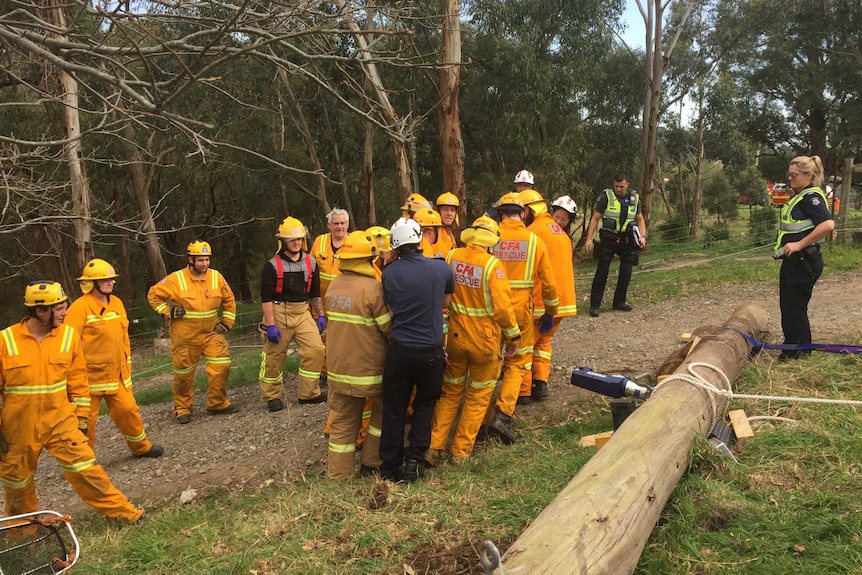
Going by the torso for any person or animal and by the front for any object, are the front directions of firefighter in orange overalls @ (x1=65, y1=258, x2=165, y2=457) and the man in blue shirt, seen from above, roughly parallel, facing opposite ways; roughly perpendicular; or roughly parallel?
roughly perpendicular

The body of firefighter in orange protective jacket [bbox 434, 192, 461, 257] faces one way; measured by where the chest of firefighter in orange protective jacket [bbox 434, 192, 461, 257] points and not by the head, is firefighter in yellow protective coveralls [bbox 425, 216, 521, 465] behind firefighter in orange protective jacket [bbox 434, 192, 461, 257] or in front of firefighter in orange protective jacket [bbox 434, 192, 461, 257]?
in front

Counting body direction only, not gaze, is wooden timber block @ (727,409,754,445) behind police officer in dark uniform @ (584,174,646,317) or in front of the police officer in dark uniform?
in front

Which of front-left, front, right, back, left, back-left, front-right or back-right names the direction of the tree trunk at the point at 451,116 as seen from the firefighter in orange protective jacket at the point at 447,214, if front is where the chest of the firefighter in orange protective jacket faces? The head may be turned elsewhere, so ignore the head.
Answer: back

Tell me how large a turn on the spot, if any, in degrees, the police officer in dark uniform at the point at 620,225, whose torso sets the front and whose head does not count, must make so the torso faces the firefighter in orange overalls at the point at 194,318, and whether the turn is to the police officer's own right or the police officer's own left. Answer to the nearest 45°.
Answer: approximately 45° to the police officer's own right

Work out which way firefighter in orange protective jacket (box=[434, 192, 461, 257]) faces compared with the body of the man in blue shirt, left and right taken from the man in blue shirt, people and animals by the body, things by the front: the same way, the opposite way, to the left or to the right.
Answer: the opposite way

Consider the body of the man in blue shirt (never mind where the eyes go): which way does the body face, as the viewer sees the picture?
away from the camera

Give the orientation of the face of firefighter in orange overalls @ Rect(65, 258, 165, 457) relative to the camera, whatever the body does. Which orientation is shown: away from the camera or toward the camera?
toward the camera

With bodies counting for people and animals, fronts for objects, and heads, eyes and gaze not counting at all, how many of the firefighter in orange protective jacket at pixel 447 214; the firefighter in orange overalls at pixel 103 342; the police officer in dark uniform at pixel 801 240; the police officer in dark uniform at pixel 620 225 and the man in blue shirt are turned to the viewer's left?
1

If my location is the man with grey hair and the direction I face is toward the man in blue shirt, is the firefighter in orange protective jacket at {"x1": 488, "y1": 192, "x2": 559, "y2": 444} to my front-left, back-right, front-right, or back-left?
front-left

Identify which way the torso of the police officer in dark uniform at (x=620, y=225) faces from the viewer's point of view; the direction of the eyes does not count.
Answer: toward the camera

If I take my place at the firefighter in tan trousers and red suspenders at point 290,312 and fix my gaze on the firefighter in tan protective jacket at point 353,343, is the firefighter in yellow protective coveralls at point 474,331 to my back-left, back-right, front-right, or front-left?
front-left

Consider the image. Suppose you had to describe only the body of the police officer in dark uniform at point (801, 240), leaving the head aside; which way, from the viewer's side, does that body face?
to the viewer's left

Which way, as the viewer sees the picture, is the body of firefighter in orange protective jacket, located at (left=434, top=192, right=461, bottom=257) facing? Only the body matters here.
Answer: toward the camera

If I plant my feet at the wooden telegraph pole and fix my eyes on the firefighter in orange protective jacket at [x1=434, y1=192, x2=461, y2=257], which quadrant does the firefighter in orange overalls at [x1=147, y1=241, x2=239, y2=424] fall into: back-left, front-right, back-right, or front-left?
front-left

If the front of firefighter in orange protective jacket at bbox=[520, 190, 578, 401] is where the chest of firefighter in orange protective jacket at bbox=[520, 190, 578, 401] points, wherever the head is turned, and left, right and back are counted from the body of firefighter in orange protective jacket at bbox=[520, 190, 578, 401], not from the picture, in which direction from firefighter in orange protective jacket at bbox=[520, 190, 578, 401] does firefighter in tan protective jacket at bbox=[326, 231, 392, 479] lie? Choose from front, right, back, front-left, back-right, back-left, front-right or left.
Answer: left

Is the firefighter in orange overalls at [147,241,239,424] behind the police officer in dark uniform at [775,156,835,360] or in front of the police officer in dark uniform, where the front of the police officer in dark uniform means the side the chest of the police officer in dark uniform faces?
in front
